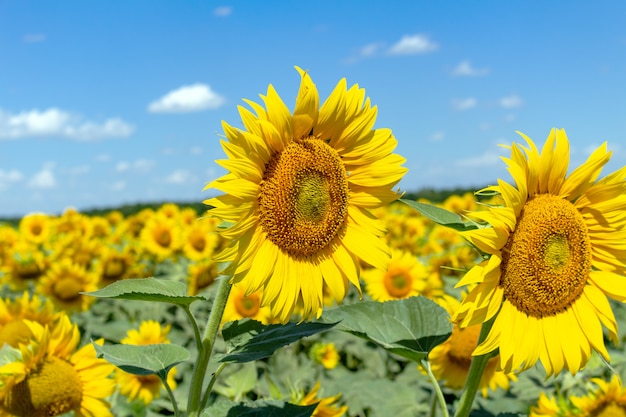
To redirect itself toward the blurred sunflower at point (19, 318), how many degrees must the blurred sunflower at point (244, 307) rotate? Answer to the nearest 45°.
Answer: approximately 45° to its right

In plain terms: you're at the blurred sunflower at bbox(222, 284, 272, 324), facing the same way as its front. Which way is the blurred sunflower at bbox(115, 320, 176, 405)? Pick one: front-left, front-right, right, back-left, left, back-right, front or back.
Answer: front-right

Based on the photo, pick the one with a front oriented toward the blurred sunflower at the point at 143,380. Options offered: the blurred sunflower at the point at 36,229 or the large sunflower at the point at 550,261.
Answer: the blurred sunflower at the point at 36,229

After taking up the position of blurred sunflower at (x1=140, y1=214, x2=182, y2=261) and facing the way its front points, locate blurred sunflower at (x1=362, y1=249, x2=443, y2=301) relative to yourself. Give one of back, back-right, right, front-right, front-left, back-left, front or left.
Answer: front-left

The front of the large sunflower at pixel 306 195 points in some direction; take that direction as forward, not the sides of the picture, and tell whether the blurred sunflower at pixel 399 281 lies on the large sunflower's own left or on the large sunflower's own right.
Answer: on the large sunflower's own left

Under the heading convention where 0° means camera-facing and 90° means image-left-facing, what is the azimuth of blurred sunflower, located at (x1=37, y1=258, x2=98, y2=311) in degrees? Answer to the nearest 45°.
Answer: approximately 0°

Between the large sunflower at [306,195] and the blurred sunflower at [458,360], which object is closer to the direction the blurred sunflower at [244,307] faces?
the large sunflower

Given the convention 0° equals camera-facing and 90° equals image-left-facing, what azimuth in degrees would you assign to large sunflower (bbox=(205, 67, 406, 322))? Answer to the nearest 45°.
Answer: approximately 315°

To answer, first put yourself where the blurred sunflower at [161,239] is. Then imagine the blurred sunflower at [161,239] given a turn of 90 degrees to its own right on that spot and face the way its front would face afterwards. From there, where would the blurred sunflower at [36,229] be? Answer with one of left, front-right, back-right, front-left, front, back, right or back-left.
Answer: front-right

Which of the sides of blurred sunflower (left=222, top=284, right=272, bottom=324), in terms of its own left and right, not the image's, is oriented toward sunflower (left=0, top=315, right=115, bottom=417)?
front

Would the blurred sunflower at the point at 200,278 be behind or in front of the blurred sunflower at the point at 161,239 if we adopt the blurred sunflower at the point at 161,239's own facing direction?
in front

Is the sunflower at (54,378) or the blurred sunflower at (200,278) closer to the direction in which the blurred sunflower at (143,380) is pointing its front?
the sunflower

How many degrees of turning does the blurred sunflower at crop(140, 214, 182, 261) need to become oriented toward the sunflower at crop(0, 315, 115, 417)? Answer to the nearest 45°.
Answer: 0° — it already faces it
